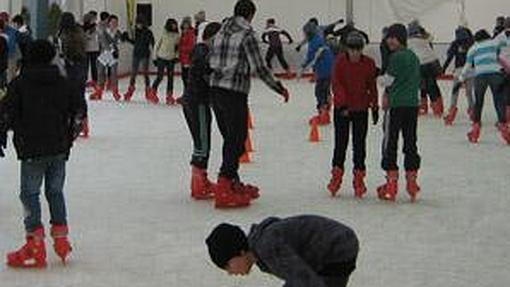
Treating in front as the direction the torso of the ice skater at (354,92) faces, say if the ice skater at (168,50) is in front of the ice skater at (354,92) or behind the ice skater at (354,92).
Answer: behind

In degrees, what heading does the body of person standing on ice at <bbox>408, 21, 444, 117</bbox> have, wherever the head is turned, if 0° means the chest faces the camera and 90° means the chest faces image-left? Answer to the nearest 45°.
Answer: approximately 45°

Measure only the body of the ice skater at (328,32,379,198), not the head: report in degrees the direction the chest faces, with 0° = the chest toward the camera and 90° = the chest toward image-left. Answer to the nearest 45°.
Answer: approximately 0°

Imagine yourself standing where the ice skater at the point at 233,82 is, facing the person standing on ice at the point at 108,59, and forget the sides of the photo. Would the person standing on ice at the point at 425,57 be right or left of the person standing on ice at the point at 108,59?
right

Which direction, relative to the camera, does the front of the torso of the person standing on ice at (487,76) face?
away from the camera

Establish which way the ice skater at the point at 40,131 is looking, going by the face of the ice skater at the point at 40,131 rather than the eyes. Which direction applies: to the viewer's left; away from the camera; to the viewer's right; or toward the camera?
away from the camera

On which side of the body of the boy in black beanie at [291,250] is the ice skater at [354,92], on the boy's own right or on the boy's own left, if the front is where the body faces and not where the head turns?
on the boy's own right

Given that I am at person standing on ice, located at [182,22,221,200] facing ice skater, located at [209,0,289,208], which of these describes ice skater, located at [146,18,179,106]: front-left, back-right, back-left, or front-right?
back-left
